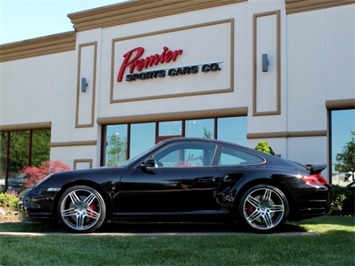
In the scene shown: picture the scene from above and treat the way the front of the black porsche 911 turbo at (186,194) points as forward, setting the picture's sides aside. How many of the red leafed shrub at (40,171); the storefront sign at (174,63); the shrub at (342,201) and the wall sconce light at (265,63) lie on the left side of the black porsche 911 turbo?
0

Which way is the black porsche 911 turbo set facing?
to the viewer's left

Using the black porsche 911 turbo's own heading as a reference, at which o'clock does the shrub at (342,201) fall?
The shrub is roughly at 4 o'clock from the black porsche 911 turbo.

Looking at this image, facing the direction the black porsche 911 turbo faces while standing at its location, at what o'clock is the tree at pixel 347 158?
The tree is roughly at 4 o'clock from the black porsche 911 turbo.

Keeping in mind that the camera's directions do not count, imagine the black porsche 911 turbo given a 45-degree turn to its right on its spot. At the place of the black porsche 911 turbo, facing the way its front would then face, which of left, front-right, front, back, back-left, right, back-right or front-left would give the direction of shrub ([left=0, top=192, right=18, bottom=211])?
front

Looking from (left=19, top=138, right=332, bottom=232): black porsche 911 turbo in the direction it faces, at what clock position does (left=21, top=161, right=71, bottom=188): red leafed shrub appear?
The red leafed shrub is roughly at 2 o'clock from the black porsche 911 turbo.

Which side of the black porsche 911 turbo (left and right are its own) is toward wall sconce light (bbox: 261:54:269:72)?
right

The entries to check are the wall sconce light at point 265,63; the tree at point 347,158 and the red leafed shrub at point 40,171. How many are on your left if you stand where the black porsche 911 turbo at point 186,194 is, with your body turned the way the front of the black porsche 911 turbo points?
0

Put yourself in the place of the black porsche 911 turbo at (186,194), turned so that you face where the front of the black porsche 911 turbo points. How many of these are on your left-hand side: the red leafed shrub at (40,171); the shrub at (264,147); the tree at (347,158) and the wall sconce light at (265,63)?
0

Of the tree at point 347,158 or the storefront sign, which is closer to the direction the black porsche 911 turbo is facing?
the storefront sign

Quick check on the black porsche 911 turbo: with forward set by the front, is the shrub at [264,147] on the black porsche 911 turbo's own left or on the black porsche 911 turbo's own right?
on the black porsche 911 turbo's own right

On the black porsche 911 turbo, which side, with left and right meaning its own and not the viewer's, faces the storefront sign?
right

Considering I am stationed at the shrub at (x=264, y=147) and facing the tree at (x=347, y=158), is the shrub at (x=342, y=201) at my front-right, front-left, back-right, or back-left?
front-right
